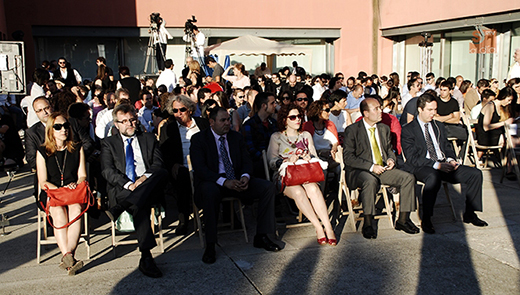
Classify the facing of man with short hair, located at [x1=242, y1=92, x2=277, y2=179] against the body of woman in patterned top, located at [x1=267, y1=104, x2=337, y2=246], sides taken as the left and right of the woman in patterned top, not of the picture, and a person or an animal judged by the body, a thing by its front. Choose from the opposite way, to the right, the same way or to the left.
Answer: the same way

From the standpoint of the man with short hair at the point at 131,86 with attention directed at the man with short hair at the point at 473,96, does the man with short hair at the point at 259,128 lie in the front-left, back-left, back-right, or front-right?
front-right

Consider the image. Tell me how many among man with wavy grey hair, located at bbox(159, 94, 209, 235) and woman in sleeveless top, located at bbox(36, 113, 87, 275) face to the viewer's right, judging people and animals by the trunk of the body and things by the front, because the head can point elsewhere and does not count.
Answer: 0

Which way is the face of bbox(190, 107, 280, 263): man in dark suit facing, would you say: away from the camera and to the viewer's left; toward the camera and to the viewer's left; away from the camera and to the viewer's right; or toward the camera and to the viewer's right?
toward the camera and to the viewer's right

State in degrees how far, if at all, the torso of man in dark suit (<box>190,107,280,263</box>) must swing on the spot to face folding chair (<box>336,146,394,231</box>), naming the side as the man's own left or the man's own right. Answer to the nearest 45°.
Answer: approximately 45° to the man's own left

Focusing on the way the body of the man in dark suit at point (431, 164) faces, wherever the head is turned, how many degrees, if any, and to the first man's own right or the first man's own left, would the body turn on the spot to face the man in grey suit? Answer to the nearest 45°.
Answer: approximately 90° to the first man's own right

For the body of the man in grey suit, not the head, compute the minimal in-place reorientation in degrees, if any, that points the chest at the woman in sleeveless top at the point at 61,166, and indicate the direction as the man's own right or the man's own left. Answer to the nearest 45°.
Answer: approximately 90° to the man's own right

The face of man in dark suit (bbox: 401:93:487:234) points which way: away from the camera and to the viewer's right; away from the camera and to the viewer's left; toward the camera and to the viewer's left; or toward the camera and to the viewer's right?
toward the camera and to the viewer's right

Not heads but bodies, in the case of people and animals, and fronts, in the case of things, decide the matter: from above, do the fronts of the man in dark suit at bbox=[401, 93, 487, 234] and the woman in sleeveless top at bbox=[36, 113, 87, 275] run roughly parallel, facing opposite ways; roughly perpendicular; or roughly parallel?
roughly parallel

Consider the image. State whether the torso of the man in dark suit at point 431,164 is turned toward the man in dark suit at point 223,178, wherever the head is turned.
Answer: no

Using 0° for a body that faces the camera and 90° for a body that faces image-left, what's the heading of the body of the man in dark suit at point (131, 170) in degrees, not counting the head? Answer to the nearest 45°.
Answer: approximately 315°

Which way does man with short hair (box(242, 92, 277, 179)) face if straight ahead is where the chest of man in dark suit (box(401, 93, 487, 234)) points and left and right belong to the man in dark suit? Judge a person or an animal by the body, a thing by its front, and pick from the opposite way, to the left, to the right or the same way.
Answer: the same way

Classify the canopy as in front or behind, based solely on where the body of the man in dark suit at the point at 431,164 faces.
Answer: behind

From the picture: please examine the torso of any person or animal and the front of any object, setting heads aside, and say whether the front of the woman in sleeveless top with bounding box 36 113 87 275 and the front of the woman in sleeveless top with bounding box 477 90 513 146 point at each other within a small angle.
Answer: no

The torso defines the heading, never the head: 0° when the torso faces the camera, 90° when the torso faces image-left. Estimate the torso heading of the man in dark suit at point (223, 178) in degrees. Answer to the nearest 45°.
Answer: approximately 315°

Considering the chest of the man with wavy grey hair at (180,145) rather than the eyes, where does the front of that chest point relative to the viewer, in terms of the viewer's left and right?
facing the viewer

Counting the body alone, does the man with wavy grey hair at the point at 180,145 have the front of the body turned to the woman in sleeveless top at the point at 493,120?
no
